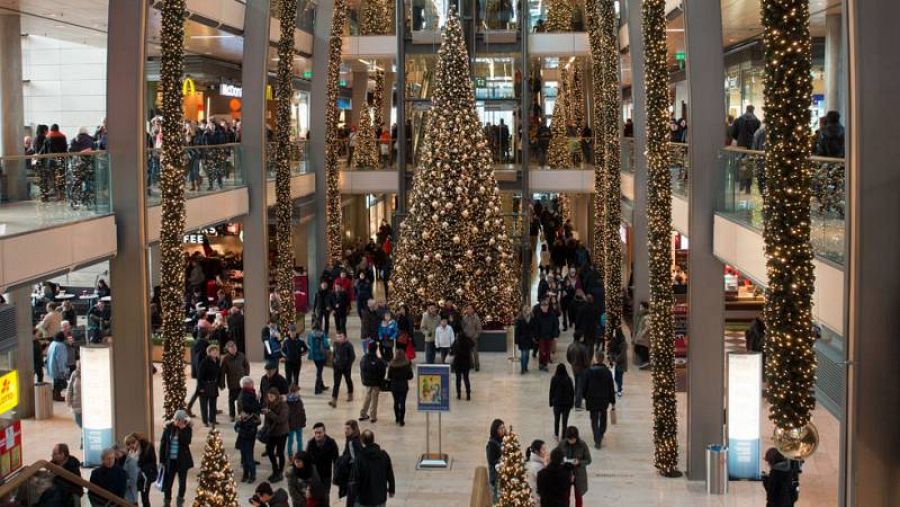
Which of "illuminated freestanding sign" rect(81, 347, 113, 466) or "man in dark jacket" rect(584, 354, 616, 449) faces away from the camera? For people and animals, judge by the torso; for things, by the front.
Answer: the man in dark jacket

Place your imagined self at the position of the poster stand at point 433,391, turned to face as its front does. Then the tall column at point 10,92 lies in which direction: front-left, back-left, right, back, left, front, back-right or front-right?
back-right

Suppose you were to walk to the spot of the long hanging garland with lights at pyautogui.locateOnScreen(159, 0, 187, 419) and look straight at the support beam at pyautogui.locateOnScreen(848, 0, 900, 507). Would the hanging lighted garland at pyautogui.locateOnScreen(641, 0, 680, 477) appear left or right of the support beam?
left

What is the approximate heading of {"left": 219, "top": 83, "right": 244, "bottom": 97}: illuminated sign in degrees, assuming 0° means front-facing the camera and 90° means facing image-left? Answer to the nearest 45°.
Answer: approximately 315°

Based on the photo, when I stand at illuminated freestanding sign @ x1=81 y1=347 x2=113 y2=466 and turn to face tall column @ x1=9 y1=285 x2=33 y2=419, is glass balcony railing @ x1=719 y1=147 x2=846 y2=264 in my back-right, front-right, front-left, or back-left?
back-right

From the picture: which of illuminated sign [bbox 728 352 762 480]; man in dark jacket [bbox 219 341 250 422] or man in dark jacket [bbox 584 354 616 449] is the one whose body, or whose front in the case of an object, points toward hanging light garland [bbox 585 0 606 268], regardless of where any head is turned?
man in dark jacket [bbox 584 354 616 449]

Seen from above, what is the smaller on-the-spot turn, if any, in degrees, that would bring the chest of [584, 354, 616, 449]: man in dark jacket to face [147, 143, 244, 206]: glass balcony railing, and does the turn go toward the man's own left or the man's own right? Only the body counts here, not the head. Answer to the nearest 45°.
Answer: approximately 45° to the man's own left

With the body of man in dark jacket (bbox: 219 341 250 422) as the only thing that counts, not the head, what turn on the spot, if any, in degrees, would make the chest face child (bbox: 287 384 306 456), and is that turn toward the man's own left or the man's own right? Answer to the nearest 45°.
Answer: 0° — they already face them
